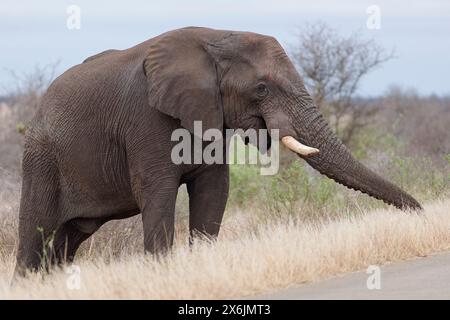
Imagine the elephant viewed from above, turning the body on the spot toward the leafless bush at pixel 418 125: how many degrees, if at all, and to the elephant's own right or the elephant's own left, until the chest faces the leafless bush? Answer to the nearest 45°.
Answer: approximately 90° to the elephant's own left

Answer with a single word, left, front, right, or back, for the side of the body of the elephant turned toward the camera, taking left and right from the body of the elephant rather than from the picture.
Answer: right
